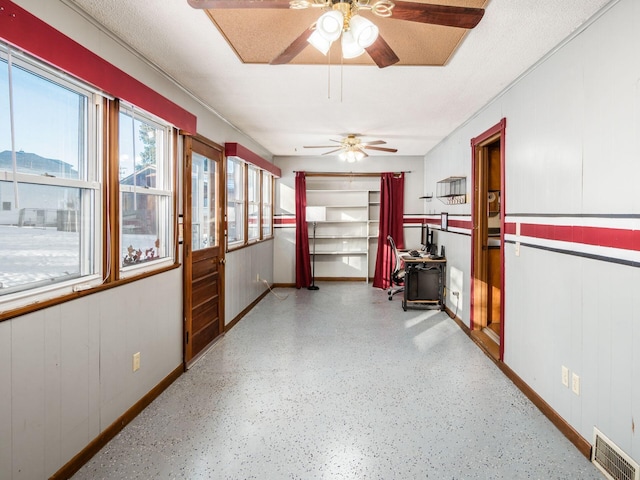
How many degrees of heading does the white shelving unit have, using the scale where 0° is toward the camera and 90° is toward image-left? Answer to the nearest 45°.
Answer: approximately 0°

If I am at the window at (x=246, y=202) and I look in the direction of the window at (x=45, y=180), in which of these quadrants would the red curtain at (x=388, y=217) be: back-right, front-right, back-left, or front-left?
back-left

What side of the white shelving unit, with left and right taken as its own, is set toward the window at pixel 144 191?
front

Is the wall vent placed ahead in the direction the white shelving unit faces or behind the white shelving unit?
ahead

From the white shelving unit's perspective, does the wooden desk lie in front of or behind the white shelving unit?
in front

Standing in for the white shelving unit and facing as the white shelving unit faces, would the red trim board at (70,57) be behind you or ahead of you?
ahead

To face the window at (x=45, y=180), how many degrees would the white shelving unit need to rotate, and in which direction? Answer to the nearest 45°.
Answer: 0° — it already faces it
